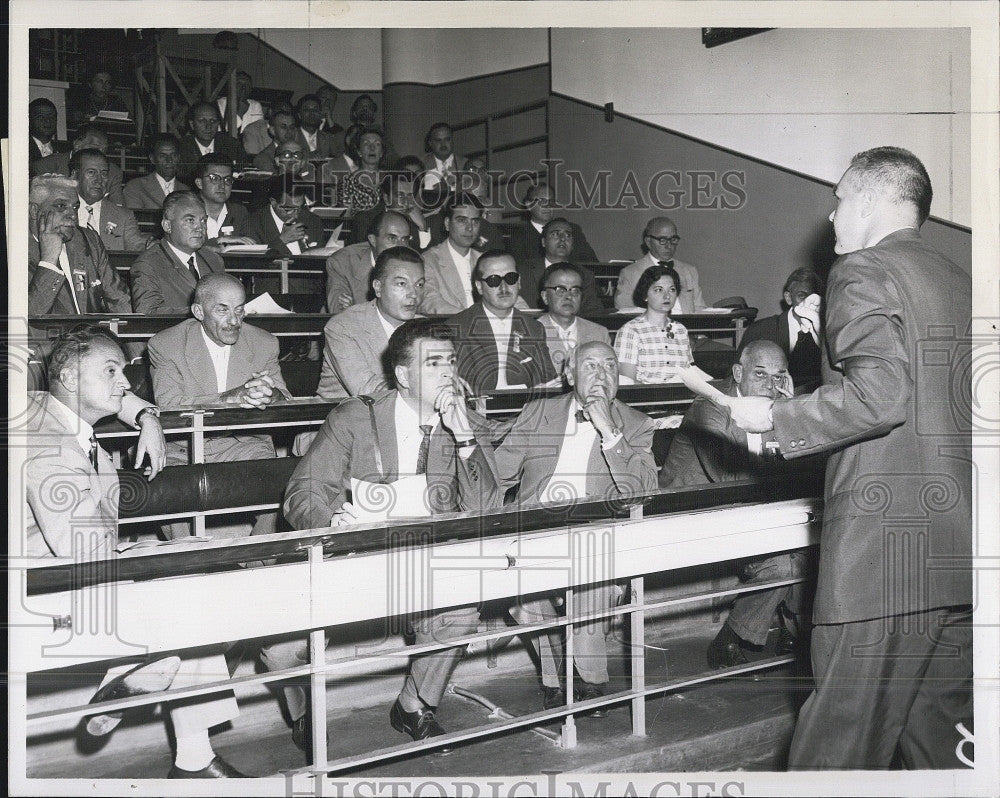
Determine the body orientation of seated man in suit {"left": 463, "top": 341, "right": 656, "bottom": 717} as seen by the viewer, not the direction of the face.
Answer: toward the camera

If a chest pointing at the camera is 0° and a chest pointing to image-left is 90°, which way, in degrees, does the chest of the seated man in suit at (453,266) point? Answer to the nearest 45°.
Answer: approximately 315°

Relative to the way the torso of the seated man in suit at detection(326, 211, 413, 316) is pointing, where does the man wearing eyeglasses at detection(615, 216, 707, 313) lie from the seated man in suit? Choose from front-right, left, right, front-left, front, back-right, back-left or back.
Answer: front-left

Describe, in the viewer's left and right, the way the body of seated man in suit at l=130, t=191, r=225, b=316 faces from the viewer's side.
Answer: facing the viewer and to the right of the viewer

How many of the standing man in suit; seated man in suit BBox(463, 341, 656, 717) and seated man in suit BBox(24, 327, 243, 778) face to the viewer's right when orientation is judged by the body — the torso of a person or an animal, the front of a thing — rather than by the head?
1

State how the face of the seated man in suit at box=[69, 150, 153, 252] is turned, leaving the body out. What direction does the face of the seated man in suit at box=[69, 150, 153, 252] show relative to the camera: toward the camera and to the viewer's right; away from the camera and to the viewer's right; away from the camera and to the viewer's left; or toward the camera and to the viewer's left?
toward the camera and to the viewer's right

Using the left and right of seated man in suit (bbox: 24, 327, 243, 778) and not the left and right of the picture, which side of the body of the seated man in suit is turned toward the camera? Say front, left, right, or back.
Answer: right

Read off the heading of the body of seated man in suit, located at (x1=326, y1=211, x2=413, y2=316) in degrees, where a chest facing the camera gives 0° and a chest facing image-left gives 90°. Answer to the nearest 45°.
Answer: approximately 315°

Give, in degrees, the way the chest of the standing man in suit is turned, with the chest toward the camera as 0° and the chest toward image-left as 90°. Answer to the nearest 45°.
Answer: approximately 135°

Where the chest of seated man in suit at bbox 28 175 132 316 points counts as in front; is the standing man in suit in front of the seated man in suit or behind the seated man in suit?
in front

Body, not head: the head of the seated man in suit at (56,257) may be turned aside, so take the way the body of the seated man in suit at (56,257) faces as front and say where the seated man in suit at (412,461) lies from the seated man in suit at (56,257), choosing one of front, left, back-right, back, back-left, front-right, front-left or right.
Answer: front
